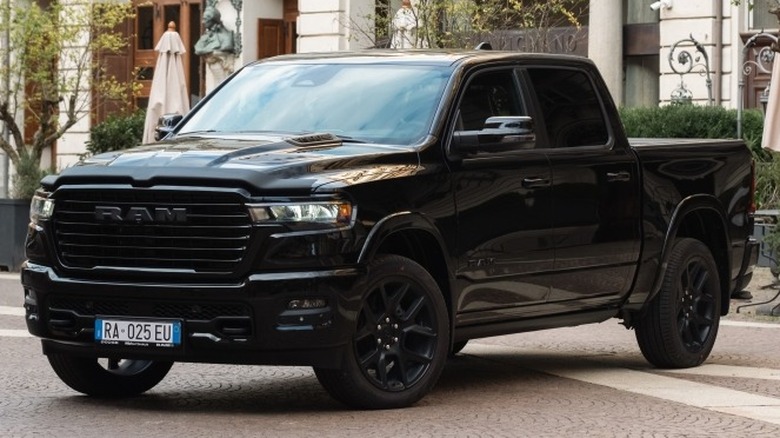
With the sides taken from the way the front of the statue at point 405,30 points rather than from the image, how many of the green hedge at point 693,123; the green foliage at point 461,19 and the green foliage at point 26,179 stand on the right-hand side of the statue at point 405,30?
1

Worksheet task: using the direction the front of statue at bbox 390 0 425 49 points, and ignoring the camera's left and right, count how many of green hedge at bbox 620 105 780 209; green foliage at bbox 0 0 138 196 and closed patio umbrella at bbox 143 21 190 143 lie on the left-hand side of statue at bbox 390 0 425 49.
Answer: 1

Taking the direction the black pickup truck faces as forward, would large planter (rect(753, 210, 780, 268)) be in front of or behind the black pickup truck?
behind

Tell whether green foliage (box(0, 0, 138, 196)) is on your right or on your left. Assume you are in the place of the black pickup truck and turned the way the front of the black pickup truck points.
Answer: on your right

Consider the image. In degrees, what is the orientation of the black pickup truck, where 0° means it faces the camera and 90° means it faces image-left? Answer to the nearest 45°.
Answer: approximately 45°

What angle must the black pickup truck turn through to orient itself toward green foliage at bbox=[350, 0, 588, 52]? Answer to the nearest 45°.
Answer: approximately 135° to its right

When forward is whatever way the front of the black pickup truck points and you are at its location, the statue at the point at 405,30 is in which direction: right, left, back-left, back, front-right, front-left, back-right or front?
back-right

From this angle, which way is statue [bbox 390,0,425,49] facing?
toward the camera

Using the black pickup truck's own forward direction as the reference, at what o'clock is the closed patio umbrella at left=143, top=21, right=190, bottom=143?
The closed patio umbrella is roughly at 4 o'clock from the black pickup truck.

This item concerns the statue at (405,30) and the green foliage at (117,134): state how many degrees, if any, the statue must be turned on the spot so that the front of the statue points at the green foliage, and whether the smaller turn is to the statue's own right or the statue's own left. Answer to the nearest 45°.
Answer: approximately 135° to the statue's own right

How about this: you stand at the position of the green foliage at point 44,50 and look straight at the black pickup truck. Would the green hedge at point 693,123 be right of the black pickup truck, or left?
left

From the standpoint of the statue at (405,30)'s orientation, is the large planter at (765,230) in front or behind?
in front

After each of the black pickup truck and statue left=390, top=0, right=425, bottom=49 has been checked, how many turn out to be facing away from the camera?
0
